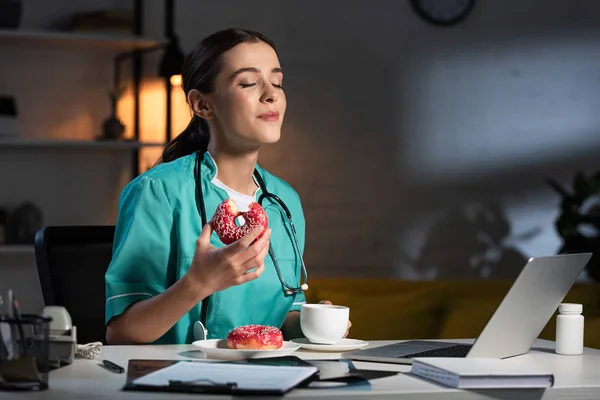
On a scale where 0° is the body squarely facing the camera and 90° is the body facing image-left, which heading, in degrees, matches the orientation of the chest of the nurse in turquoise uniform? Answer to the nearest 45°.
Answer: approximately 315°

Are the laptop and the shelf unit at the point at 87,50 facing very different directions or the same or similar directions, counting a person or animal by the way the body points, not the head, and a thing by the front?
very different directions

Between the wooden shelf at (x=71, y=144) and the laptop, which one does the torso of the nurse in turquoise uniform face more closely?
the laptop

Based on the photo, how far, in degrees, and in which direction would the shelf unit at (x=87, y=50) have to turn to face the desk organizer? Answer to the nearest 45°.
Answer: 0° — it already faces it

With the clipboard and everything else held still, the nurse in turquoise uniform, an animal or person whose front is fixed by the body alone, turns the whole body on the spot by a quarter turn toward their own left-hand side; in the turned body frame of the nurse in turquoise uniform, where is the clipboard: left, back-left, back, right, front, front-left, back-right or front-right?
back-right

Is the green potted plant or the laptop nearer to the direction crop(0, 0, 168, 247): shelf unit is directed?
the laptop

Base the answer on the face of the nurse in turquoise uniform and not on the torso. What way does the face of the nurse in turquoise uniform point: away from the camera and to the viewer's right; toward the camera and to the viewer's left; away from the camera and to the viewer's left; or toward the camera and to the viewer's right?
toward the camera and to the viewer's right

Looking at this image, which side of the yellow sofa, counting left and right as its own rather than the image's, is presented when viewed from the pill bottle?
front

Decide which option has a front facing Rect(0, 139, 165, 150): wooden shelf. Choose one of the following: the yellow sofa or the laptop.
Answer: the laptop

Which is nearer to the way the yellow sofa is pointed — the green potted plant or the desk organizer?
the desk organizer

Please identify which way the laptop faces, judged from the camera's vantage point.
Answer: facing away from the viewer and to the left of the viewer
